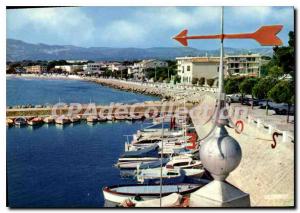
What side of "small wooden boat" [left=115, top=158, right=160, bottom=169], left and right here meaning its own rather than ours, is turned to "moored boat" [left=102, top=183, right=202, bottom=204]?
left

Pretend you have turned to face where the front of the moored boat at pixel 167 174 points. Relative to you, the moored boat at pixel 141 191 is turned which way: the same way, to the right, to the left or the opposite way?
the same way

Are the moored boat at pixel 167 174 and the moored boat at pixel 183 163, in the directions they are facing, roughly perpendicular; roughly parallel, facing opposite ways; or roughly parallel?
roughly parallel

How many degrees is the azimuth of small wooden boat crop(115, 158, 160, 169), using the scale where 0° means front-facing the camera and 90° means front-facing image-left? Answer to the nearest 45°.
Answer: approximately 90°
